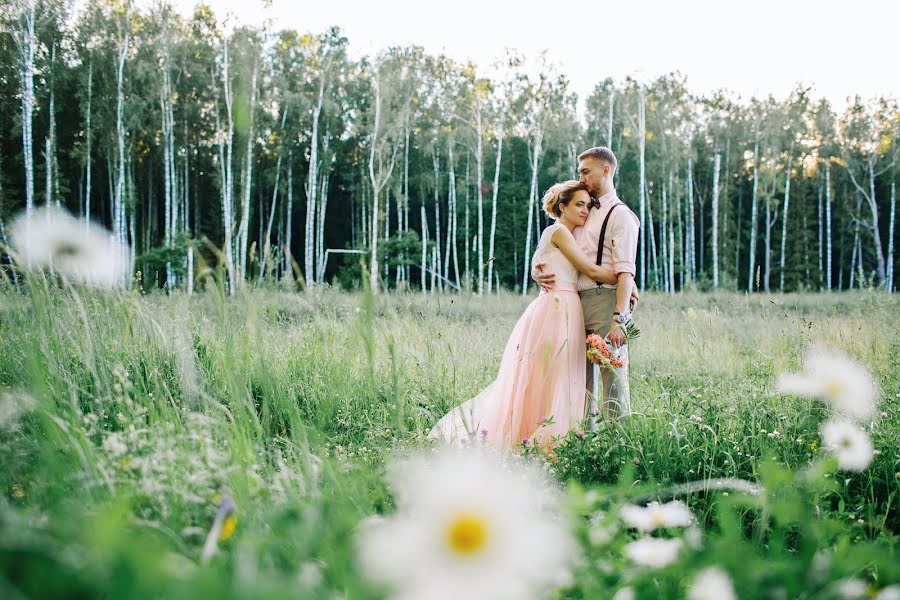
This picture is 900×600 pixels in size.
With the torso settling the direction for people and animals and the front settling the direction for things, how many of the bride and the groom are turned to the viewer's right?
1

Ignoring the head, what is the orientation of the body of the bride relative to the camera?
to the viewer's right

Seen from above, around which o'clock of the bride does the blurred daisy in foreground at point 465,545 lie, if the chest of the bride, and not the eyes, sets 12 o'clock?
The blurred daisy in foreground is roughly at 3 o'clock from the bride.

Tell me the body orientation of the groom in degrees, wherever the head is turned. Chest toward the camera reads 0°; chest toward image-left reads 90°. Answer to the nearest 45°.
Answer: approximately 45°

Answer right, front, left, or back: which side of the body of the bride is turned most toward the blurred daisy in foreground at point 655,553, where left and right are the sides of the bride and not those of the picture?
right

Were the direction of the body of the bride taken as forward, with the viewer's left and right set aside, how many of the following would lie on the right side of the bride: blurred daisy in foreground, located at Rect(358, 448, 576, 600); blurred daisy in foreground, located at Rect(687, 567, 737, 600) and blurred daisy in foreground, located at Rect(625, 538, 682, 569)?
3

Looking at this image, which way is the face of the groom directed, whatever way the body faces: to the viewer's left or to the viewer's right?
to the viewer's left

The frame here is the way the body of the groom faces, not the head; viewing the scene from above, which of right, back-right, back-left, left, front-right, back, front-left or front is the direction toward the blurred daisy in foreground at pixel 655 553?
front-left
